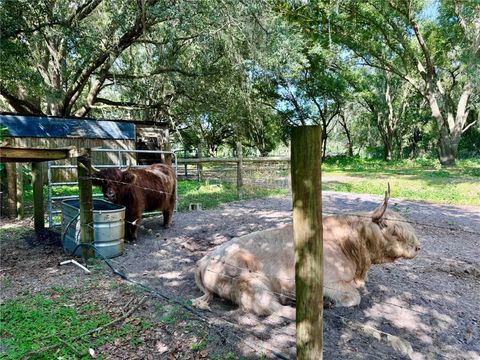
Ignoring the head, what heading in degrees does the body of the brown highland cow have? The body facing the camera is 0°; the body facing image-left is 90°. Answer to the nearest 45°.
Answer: approximately 45°

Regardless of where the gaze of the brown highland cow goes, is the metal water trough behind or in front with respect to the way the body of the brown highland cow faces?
in front

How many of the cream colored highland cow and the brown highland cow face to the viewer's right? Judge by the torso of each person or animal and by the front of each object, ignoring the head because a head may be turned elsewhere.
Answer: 1

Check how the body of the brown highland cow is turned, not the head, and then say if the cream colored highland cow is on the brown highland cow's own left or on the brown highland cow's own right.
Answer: on the brown highland cow's own left

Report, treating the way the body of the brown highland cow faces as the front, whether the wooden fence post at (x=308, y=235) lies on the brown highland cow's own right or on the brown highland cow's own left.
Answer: on the brown highland cow's own left

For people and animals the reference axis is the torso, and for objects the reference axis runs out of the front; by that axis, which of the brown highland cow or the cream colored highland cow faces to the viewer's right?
the cream colored highland cow

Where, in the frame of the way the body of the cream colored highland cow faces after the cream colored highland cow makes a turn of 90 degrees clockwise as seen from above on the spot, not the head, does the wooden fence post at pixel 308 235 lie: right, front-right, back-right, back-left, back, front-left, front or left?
front

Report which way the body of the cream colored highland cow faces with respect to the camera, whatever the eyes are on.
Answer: to the viewer's right

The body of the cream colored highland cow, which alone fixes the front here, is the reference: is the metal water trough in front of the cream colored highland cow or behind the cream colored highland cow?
behind
